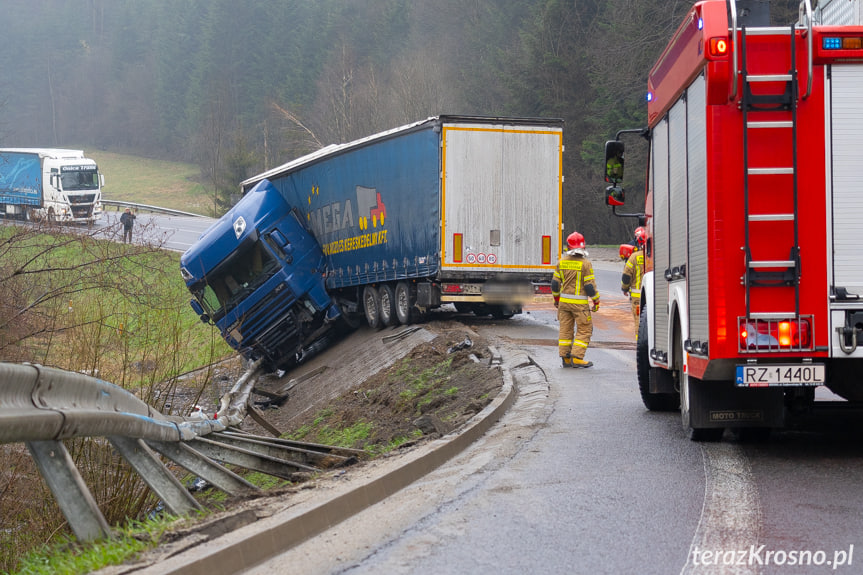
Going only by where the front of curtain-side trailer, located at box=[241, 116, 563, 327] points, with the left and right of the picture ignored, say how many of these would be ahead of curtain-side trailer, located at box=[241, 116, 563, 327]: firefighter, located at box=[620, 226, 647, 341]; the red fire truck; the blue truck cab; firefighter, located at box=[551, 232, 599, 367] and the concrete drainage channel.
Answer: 1

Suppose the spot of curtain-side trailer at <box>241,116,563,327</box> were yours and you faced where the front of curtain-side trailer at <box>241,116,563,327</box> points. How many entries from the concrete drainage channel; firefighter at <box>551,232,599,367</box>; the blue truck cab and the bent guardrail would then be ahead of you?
1

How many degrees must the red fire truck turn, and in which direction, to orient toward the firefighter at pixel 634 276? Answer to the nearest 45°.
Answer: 0° — it already faces them

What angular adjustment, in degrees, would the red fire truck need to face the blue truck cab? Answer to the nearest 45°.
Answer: approximately 45° to its left

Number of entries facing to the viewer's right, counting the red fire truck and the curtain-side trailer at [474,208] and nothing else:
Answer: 0

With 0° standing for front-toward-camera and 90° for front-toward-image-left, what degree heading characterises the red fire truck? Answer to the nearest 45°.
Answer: approximately 180°

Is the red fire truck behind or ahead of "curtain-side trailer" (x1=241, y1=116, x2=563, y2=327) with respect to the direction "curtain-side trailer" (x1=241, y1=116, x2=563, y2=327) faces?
behind

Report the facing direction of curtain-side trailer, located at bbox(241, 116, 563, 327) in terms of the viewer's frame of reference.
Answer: facing away from the viewer and to the left of the viewer

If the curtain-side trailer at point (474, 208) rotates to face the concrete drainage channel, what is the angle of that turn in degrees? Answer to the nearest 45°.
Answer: approximately 135° to its left

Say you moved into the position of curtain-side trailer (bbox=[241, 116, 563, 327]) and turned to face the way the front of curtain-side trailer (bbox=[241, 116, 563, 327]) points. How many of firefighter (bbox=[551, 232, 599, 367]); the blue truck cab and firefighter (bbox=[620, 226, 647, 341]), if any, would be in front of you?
1

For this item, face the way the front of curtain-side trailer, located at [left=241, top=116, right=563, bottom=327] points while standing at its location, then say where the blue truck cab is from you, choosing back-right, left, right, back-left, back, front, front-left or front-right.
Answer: front
